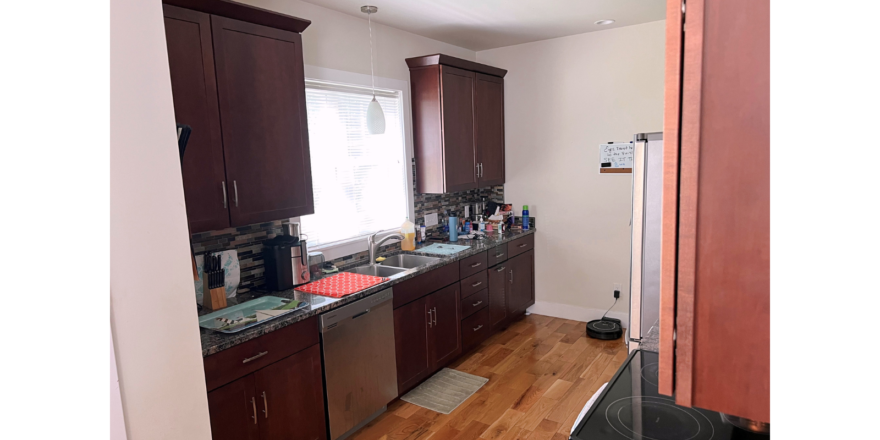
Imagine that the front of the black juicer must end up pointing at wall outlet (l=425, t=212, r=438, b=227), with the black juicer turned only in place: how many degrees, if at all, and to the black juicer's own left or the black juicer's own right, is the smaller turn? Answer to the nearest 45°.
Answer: approximately 90° to the black juicer's own left

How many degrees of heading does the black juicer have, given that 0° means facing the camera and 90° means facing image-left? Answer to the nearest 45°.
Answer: approximately 315°

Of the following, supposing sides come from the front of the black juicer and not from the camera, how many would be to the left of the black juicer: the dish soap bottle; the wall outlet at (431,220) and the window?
3

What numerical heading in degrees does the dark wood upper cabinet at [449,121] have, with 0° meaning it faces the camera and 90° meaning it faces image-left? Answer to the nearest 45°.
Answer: approximately 315°

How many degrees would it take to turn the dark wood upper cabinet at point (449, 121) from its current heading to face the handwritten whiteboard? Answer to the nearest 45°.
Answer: approximately 45° to its left

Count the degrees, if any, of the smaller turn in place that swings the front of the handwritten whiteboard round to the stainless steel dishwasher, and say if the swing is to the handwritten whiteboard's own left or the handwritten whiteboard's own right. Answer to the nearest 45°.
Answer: approximately 45° to the handwritten whiteboard's own right

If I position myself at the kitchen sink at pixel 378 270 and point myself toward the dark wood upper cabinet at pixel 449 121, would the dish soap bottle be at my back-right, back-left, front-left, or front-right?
front-left

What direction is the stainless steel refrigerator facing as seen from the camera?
to the viewer's left

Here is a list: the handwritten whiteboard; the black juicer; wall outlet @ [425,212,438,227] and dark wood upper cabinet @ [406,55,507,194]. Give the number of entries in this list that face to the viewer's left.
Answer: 0

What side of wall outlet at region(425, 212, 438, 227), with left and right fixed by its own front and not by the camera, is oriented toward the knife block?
right

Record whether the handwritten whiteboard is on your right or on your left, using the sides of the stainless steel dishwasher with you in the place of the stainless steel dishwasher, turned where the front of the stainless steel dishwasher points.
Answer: on your left

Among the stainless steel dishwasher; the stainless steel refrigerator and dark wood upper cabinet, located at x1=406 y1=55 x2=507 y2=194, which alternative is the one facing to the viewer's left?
the stainless steel refrigerator

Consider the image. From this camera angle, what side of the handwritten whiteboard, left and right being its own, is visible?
front

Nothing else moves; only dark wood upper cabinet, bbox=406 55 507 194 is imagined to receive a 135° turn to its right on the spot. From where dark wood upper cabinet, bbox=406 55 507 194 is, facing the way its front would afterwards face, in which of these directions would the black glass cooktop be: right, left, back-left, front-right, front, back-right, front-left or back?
left

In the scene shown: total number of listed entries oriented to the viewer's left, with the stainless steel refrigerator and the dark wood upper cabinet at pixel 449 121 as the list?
1

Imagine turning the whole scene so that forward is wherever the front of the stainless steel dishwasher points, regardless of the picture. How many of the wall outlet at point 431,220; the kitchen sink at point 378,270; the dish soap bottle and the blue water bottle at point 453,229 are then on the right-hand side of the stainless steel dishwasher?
0

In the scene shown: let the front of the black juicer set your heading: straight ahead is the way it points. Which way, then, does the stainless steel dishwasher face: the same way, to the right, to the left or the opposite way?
the same way

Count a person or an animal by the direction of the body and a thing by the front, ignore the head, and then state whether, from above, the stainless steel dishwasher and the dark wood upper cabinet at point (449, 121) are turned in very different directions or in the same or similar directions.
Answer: same or similar directions

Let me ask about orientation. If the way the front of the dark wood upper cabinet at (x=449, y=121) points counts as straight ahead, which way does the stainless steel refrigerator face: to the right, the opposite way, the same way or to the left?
the opposite way

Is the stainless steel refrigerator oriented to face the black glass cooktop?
no

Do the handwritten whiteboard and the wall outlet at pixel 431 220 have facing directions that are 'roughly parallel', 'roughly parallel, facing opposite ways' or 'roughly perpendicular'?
roughly perpendicular
